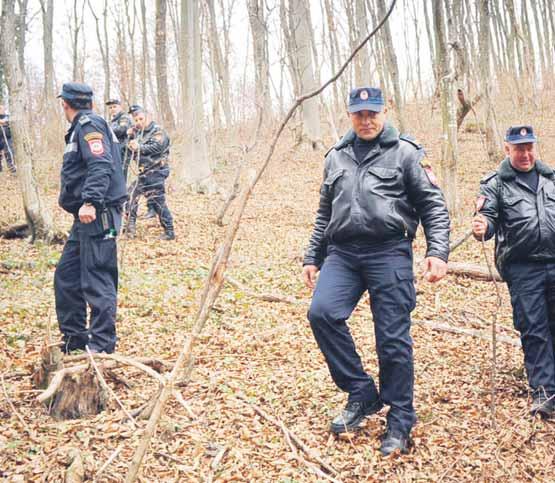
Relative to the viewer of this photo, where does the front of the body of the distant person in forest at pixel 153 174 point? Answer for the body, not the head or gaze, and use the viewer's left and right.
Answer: facing the viewer and to the left of the viewer

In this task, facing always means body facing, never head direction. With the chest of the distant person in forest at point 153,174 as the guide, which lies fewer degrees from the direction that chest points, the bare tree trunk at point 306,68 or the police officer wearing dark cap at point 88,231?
the police officer wearing dark cap

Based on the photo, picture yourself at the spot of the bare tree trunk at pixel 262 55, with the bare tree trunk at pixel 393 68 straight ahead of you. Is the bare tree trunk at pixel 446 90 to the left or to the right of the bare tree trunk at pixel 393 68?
right

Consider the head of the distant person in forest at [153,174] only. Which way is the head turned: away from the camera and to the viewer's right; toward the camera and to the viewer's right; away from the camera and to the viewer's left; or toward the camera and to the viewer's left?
toward the camera and to the viewer's left

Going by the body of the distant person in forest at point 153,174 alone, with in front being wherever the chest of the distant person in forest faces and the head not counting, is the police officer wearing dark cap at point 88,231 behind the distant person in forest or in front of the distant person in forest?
in front

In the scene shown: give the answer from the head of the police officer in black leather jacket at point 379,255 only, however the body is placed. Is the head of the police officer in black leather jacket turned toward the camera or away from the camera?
toward the camera

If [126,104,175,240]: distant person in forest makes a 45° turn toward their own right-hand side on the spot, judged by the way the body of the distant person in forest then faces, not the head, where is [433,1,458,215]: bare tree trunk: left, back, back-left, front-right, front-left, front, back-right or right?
back

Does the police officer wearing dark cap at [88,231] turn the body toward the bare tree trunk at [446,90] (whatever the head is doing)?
no
